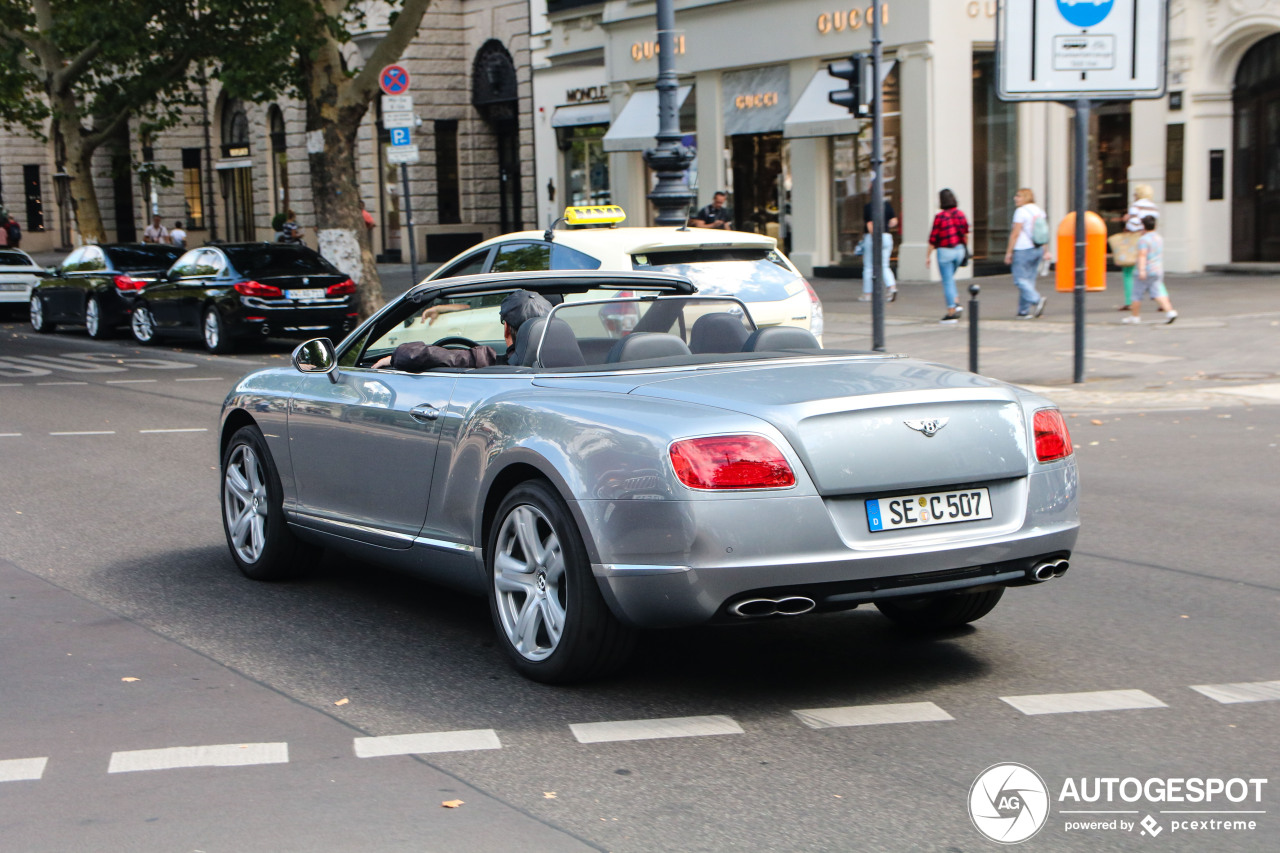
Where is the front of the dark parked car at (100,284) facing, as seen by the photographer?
facing away from the viewer and to the left of the viewer

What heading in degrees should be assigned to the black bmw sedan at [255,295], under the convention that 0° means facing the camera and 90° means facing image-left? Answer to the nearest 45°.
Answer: approximately 135°

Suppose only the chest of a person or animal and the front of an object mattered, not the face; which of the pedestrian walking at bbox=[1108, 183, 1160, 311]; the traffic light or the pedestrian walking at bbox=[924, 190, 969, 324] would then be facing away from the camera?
the pedestrian walking at bbox=[924, 190, 969, 324]

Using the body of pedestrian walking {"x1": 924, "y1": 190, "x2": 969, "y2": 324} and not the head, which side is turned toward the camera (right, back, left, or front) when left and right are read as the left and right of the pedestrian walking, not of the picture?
back

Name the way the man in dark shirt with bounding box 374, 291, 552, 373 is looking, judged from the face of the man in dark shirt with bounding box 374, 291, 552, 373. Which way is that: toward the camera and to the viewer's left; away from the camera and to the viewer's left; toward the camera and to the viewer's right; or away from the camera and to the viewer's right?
away from the camera and to the viewer's left

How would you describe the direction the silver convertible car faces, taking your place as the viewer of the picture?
facing away from the viewer and to the left of the viewer

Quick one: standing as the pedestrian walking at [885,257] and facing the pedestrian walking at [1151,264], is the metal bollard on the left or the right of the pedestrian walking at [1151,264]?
right

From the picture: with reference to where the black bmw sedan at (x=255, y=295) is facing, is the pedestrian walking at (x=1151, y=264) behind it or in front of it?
behind

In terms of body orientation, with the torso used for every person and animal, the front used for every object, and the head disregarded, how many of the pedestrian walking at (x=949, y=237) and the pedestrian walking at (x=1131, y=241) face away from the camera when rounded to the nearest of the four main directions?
1
